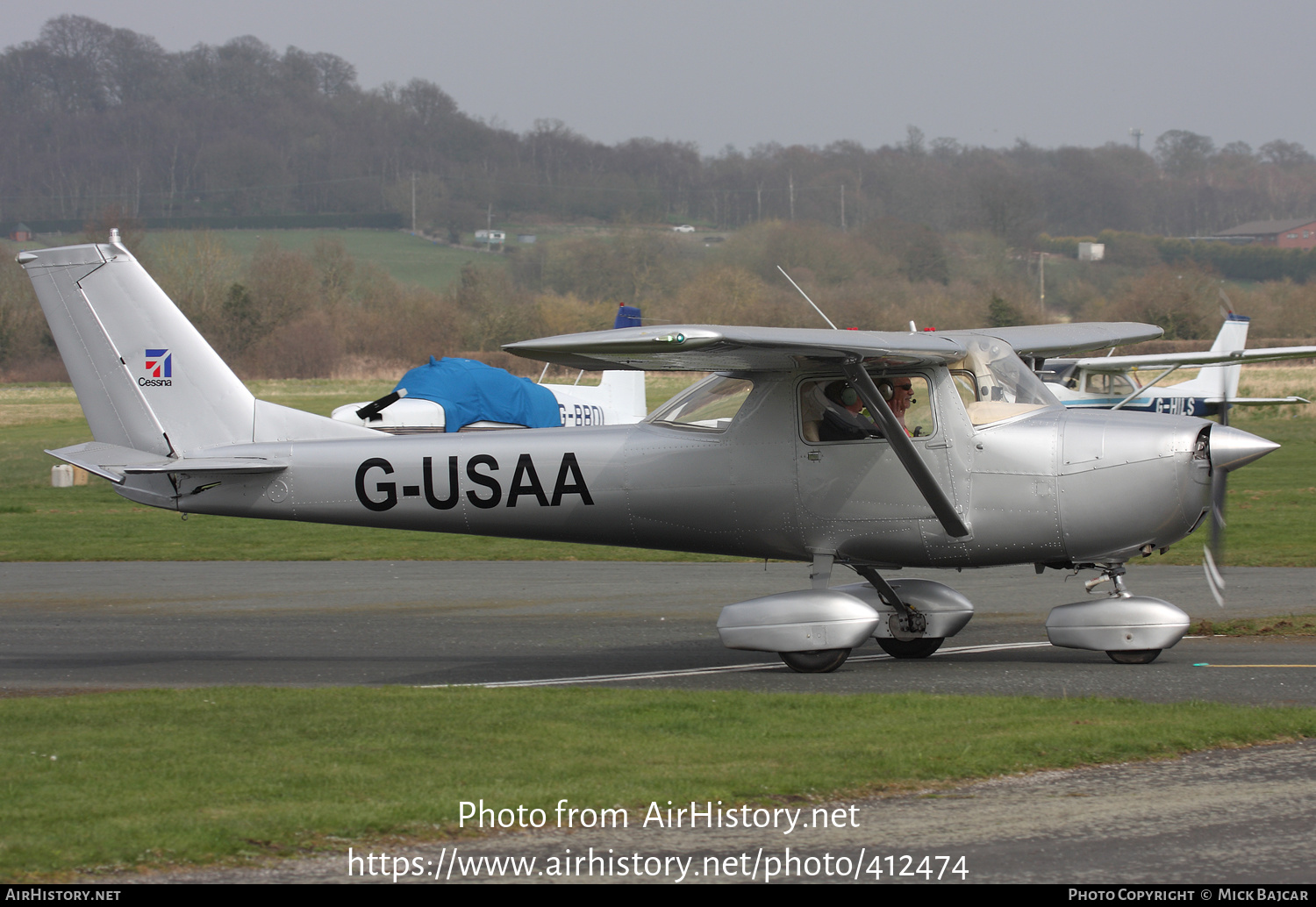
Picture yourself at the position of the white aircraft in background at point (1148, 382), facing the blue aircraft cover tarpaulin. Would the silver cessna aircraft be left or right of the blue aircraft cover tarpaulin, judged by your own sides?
left

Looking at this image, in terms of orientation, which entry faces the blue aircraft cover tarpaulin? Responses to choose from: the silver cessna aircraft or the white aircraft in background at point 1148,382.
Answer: the white aircraft in background

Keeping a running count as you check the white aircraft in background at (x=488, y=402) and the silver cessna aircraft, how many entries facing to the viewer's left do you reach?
1

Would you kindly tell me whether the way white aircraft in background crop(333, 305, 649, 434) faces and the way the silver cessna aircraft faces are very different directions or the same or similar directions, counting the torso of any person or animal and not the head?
very different directions

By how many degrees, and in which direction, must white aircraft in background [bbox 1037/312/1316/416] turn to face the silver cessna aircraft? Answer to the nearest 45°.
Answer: approximately 45° to its left

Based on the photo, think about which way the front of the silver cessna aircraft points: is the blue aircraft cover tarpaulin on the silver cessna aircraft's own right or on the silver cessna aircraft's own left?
on the silver cessna aircraft's own left

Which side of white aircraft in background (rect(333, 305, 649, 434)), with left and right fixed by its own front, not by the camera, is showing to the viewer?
left

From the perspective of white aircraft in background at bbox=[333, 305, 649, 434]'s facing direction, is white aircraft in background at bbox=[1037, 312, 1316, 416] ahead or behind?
behind

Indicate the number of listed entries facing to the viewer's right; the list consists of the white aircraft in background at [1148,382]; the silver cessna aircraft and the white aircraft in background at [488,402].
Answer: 1

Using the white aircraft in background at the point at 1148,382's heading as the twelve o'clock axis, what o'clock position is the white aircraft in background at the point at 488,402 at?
the white aircraft in background at the point at 488,402 is roughly at 12 o'clock from the white aircraft in background at the point at 1148,382.

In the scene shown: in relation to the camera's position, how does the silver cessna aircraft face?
facing to the right of the viewer

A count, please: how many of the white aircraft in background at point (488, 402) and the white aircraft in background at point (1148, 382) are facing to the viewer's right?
0

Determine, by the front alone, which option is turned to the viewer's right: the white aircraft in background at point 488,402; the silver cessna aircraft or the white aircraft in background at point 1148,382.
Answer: the silver cessna aircraft

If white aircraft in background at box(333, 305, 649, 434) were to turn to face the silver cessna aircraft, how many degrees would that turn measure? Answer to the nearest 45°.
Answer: approximately 90° to its left
